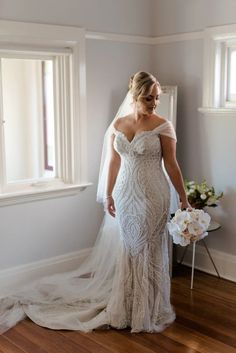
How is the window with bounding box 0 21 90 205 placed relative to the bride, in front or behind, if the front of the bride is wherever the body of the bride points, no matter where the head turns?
behind

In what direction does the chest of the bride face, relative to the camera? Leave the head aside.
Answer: toward the camera

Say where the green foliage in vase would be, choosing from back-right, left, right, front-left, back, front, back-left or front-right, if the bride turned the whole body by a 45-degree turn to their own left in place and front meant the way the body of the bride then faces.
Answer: left

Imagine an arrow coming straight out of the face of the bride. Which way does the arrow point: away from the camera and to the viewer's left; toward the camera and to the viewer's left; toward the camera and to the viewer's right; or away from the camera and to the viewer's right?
toward the camera and to the viewer's right

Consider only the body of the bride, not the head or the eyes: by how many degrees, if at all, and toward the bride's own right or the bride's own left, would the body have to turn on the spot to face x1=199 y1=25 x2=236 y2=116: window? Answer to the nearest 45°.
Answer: approximately 135° to the bride's own left
